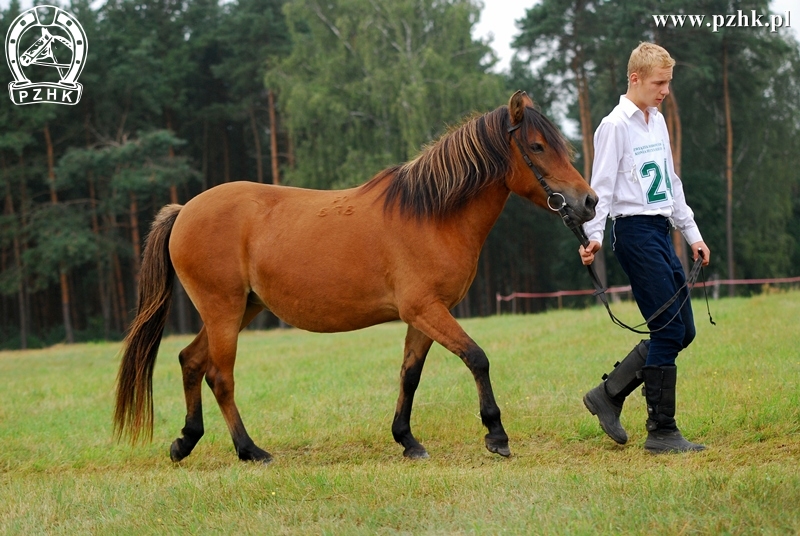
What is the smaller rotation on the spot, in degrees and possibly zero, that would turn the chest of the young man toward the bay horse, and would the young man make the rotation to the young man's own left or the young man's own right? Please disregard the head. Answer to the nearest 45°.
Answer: approximately 135° to the young man's own right

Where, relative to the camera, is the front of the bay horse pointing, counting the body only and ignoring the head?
to the viewer's right

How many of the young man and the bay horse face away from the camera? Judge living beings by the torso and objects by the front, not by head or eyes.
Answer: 0

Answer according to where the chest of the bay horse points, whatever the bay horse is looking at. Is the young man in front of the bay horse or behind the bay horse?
in front

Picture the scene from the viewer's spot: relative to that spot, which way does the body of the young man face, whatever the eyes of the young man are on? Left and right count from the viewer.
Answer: facing the viewer and to the right of the viewer
